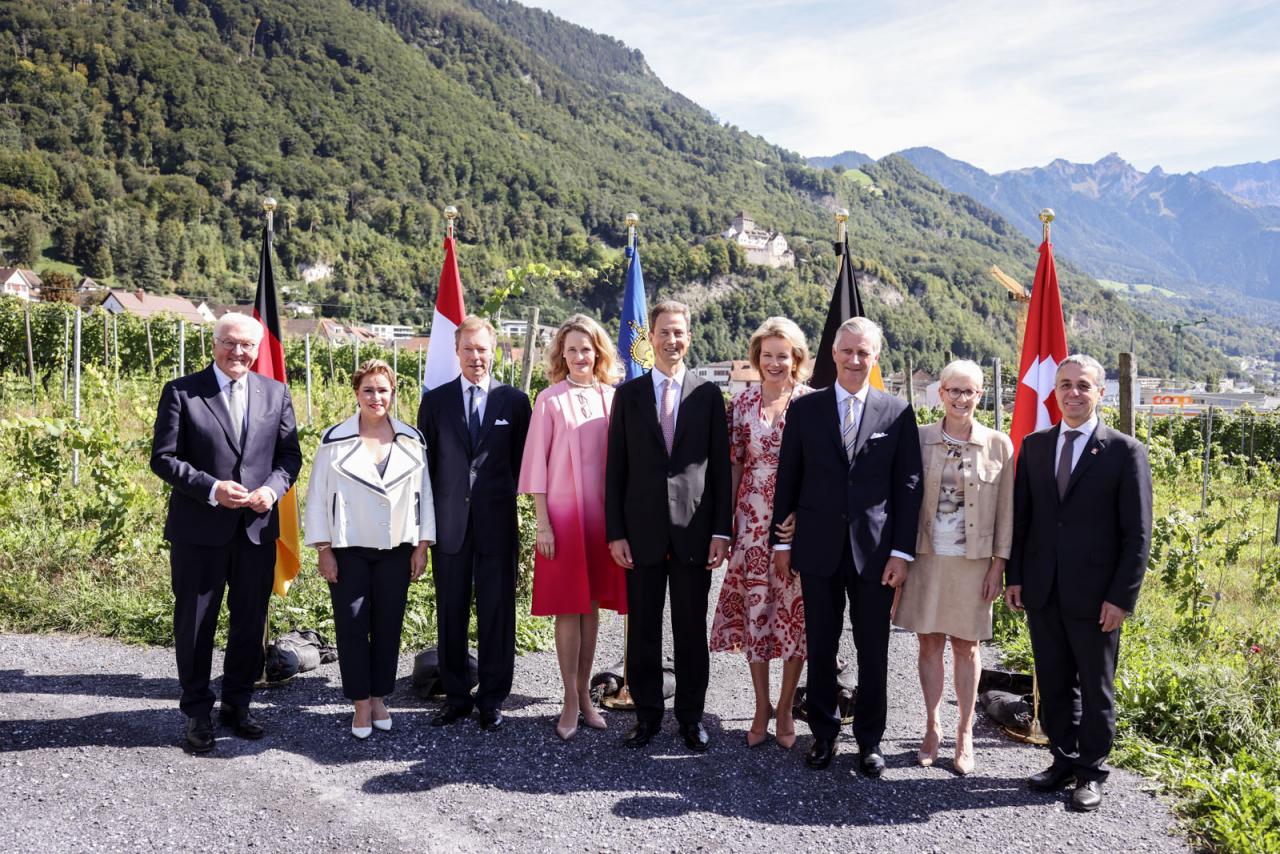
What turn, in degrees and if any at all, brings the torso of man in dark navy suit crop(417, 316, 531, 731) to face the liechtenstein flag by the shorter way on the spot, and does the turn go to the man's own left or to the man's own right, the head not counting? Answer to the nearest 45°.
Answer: approximately 135° to the man's own left

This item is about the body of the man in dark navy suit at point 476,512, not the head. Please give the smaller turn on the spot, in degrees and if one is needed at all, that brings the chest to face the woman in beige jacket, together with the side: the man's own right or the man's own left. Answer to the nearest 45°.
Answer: approximately 90° to the man's own left

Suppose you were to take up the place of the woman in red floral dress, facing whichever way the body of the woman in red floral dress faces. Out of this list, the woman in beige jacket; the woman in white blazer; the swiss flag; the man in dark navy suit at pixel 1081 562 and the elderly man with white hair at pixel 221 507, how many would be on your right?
2

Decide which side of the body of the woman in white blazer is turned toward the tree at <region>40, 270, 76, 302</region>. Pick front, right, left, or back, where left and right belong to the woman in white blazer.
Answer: back

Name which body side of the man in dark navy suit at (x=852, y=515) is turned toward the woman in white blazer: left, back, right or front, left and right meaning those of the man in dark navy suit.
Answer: right

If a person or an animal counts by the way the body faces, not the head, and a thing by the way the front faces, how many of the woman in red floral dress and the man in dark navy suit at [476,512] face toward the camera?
2

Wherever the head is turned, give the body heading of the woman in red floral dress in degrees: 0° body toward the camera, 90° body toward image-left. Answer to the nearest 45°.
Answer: approximately 0°

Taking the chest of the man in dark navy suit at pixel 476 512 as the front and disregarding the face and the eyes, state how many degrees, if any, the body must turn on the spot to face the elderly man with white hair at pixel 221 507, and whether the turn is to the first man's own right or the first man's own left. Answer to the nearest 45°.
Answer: approximately 90° to the first man's own right
